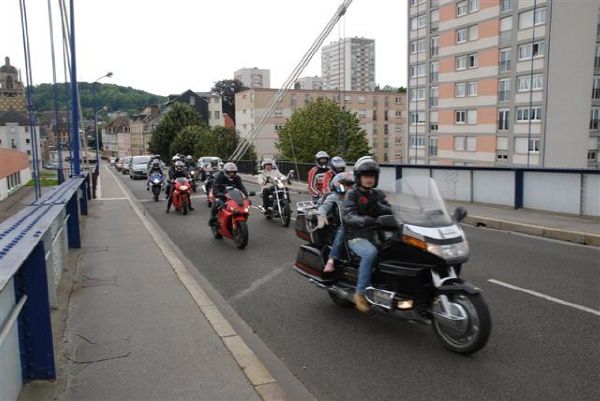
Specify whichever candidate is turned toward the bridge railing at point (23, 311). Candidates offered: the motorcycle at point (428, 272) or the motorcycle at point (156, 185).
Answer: the motorcycle at point (156, 185)

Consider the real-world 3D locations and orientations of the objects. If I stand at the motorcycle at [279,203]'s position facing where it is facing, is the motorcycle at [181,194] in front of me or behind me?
behind

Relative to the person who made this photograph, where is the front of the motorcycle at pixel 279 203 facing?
facing the viewer and to the right of the viewer

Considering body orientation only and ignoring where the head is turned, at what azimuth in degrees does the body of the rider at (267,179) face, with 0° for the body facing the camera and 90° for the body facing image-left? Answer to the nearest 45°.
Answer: approximately 315°

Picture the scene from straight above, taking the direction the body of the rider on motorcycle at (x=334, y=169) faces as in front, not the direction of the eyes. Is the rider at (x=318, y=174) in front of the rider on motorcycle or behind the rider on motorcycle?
behind

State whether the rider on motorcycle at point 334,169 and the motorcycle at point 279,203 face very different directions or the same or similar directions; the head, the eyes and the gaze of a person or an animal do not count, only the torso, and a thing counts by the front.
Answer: same or similar directions

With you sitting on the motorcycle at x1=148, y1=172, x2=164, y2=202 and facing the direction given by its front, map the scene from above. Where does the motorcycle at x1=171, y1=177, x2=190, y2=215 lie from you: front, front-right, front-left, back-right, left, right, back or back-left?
front

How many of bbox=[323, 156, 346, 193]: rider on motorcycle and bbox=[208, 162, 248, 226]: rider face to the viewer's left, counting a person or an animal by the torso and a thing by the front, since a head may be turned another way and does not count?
0

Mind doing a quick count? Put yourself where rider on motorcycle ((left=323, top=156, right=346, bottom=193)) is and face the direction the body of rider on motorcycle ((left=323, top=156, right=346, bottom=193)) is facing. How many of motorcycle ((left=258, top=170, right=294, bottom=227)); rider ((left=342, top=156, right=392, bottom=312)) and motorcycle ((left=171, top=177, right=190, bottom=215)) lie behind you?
2

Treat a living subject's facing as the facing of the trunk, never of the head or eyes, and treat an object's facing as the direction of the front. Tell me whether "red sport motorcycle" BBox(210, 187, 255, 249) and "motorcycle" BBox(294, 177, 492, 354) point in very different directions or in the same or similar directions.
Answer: same or similar directions

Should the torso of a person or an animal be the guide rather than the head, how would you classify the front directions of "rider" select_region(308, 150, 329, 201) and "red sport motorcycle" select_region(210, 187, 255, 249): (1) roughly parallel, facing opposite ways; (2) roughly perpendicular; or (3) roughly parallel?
roughly parallel

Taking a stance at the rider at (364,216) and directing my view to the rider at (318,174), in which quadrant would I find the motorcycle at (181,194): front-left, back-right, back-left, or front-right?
front-left

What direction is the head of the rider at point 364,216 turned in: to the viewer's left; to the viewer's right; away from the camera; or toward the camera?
toward the camera

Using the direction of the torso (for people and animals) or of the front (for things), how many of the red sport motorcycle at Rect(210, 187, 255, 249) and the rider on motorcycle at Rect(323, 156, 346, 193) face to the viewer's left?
0

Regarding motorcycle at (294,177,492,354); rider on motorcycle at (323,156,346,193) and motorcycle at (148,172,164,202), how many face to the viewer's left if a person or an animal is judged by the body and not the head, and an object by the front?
0

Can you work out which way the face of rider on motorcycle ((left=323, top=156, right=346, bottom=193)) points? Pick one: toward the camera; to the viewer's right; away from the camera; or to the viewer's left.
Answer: toward the camera
